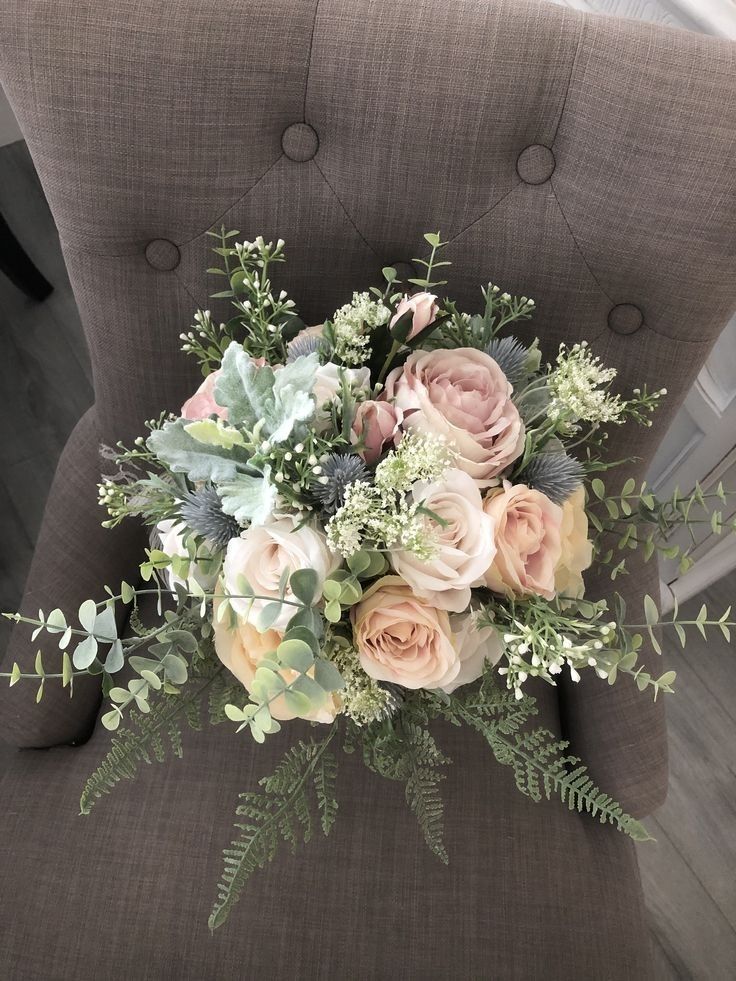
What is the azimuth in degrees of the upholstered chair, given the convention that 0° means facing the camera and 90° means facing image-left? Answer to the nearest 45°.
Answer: approximately 0°
